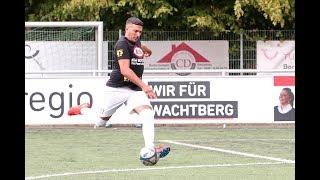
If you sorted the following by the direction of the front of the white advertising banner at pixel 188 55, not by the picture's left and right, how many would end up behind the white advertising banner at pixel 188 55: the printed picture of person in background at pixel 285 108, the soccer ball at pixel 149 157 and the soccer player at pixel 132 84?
0

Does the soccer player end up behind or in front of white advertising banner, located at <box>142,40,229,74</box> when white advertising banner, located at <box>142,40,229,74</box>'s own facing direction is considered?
in front

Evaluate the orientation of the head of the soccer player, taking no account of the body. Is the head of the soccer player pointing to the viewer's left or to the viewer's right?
to the viewer's right

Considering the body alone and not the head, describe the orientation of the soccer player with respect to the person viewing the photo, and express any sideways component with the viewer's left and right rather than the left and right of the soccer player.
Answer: facing the viewer and to the right of the viewer

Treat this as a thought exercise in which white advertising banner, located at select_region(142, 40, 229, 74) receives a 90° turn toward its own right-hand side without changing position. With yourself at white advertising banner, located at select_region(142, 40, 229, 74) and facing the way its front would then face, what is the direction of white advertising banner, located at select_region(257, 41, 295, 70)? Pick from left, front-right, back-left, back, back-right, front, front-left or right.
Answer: back

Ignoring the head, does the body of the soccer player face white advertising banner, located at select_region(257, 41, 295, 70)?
no

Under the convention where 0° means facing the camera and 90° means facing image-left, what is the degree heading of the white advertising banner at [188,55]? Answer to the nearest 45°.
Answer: approximately 0°

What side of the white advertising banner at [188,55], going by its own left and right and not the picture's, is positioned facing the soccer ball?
front

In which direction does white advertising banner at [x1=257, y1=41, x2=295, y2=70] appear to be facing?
toward the camera

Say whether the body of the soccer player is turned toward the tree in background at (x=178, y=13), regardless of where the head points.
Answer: no
